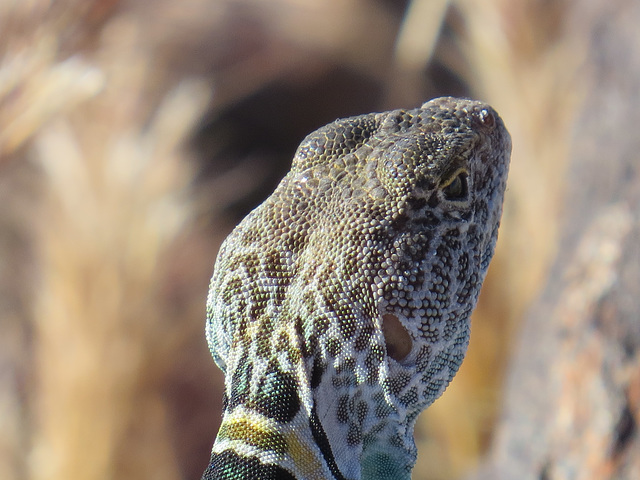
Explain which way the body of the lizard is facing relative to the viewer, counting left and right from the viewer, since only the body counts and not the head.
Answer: facing away from the viewer and to the right of the viewer
